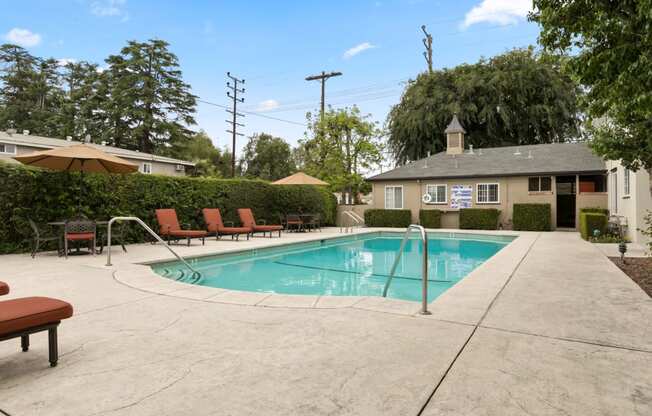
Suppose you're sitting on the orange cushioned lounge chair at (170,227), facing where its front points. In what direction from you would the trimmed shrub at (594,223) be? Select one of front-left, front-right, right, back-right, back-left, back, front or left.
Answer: front-left

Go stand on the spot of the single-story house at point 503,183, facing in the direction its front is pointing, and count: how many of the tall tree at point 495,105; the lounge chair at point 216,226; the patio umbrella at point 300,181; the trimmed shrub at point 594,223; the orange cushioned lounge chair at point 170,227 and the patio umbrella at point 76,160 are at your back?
1

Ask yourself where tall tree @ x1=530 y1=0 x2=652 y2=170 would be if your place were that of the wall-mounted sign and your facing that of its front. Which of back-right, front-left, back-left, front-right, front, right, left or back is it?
front

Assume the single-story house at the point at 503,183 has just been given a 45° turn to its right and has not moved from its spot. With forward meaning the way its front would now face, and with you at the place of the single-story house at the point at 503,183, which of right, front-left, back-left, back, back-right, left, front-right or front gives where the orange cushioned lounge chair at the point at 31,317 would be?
front-left

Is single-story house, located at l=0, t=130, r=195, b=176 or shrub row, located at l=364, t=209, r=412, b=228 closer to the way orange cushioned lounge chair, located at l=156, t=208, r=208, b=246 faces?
the shrub row

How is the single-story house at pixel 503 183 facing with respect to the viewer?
toward the camera

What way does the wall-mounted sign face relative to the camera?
toward the camera

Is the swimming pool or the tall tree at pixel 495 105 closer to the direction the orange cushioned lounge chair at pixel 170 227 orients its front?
the swimming pool

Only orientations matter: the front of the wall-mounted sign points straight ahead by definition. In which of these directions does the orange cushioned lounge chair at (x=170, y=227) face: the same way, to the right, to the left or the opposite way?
to the left

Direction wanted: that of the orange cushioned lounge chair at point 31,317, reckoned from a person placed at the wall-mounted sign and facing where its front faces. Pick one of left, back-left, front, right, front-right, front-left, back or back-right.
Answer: front

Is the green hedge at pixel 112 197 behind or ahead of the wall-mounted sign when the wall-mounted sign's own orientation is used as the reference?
ahead

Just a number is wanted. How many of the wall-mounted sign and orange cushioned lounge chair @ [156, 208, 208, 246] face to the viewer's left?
0

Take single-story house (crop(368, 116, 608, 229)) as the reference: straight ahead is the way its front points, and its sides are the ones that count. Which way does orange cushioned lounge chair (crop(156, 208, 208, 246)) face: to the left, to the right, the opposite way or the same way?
to the left

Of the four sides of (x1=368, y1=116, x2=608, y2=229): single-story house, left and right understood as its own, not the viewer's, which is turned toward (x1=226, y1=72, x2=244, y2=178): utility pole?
right

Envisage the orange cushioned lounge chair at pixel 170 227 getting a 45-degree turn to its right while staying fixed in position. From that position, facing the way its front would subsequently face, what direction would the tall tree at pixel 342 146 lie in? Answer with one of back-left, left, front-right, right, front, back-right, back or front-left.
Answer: back-left

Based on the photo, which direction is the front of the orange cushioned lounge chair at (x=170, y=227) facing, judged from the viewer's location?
facing the viewer and to the right of the viewer
